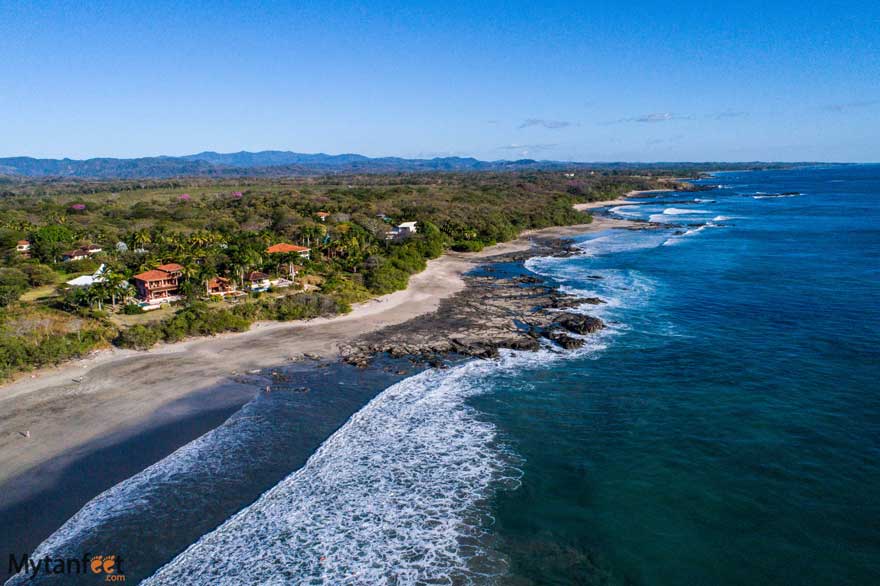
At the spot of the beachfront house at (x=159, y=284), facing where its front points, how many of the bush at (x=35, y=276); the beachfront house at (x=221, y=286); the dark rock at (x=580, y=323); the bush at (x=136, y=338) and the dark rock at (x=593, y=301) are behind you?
1

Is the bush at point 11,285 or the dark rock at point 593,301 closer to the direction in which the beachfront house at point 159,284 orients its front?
the dark rock

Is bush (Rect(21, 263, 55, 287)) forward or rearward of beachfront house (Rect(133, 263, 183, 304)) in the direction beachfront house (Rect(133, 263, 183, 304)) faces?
rearward

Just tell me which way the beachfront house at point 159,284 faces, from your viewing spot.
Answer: facing the viewer and to the right of the viewer

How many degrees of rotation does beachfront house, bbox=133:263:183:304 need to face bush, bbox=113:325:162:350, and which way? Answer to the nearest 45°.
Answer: approximately 45° to its right

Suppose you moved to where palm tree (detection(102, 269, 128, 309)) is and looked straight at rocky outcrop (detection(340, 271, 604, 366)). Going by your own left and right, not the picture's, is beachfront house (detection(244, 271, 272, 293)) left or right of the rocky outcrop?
left

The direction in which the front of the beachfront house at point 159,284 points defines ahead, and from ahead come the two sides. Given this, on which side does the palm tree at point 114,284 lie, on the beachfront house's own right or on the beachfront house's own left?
on the beachfront house's own right

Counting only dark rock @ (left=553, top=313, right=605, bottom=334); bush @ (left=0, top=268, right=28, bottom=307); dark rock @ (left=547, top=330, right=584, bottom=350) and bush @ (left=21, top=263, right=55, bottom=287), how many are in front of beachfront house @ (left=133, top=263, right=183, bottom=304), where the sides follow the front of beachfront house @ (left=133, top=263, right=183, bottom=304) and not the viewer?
2

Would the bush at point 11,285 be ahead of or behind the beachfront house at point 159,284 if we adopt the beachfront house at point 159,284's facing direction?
behind

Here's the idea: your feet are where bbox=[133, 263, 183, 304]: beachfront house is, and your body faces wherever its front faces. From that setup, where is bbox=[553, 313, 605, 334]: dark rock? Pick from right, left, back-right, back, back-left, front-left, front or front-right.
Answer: front

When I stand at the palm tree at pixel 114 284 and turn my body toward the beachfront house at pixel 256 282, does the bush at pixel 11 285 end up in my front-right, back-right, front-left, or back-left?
back-left

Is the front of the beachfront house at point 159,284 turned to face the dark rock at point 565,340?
yes

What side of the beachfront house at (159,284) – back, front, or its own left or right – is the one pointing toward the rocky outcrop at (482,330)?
front

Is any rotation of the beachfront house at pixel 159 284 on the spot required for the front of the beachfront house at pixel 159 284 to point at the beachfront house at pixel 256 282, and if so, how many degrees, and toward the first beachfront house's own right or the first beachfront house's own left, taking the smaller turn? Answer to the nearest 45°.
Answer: approximately 45° to the first beachfront house's own left
